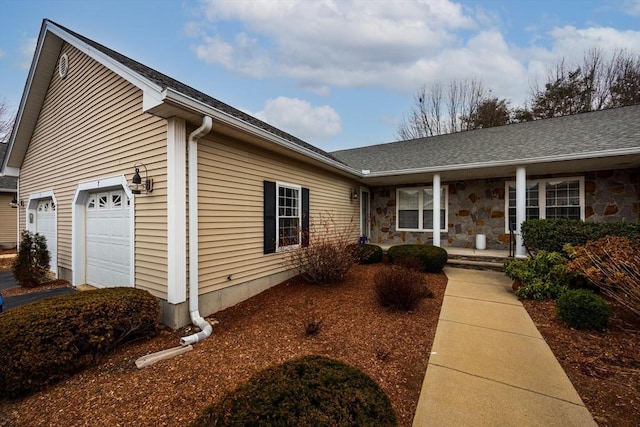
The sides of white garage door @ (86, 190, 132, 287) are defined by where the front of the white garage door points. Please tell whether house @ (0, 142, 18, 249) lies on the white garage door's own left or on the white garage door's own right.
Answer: on the white garage door's own right

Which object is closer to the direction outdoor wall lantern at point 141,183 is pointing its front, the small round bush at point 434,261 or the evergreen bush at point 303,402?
the evergreen bush

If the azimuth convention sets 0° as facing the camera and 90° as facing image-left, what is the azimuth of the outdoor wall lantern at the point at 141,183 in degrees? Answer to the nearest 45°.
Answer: approximately 45°

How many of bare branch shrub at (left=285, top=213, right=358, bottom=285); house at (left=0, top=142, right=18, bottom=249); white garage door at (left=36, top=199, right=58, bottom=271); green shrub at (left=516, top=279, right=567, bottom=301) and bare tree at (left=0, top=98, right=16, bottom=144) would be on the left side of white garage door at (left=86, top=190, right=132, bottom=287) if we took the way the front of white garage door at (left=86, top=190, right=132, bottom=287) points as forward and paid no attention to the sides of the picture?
2

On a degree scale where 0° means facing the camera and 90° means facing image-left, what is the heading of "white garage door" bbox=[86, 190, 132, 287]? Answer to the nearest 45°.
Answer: approximately 45°

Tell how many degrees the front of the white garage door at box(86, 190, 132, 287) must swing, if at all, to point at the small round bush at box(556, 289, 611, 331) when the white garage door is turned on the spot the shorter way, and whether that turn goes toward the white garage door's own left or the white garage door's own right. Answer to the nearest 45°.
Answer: approximately 90° to the white garage door's own left

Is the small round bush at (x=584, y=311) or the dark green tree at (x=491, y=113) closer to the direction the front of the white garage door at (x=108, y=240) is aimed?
the small round bush

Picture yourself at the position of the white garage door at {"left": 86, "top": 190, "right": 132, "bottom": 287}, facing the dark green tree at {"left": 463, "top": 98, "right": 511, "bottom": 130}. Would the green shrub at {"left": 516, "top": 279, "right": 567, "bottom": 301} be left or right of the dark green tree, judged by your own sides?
right

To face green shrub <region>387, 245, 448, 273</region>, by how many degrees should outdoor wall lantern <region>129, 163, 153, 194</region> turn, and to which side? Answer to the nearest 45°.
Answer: approximately 135° to its left

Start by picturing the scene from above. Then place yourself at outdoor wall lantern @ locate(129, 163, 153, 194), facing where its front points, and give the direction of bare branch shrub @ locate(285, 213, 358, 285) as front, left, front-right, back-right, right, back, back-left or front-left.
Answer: back-left

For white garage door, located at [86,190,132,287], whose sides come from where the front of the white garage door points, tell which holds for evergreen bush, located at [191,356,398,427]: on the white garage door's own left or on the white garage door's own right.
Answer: on the white garage door's own left
